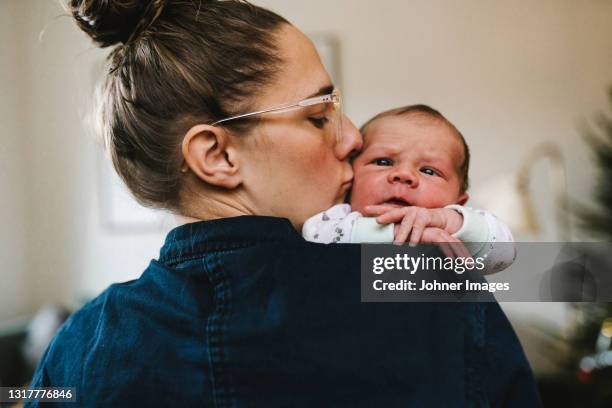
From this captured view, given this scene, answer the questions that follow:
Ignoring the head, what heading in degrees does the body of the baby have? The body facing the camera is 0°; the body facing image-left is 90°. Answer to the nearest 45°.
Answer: approximately 0°

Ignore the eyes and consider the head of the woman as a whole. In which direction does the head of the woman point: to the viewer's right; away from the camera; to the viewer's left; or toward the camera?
to the viewer's right
